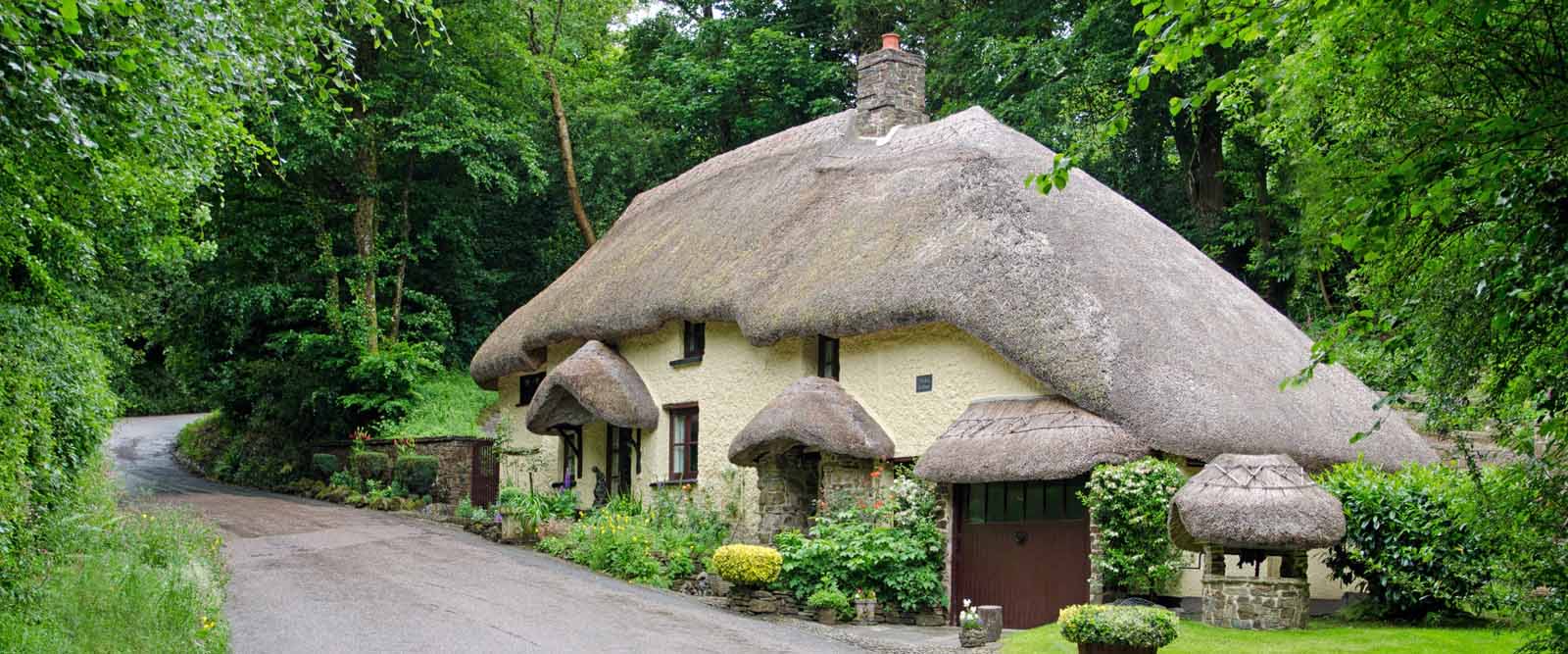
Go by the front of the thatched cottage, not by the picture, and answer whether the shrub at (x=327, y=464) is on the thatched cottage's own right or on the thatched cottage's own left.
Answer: on the thatched cottage's own right

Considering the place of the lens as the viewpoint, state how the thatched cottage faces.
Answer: facing the viewer and to the left of the viewer

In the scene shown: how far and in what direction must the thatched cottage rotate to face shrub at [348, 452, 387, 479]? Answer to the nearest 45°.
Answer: approximately 90° to its right

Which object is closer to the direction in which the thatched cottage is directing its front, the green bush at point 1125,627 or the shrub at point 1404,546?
the green bush

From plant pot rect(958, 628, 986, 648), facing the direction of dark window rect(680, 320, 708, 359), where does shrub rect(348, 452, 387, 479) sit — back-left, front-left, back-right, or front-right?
front-left

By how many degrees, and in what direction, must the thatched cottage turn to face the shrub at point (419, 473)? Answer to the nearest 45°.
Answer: approximately 90° to its right

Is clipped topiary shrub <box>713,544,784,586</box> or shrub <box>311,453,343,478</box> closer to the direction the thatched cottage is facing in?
the clipped topiary shrub

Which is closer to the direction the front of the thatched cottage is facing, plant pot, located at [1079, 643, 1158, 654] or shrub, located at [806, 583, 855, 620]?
the shrub

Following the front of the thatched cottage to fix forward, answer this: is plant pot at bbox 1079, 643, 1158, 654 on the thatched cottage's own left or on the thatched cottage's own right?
on the thatched cottage's own left
